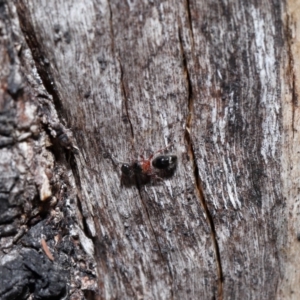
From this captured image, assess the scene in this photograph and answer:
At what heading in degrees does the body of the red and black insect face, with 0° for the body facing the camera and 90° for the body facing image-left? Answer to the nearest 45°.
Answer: approximately 90°
